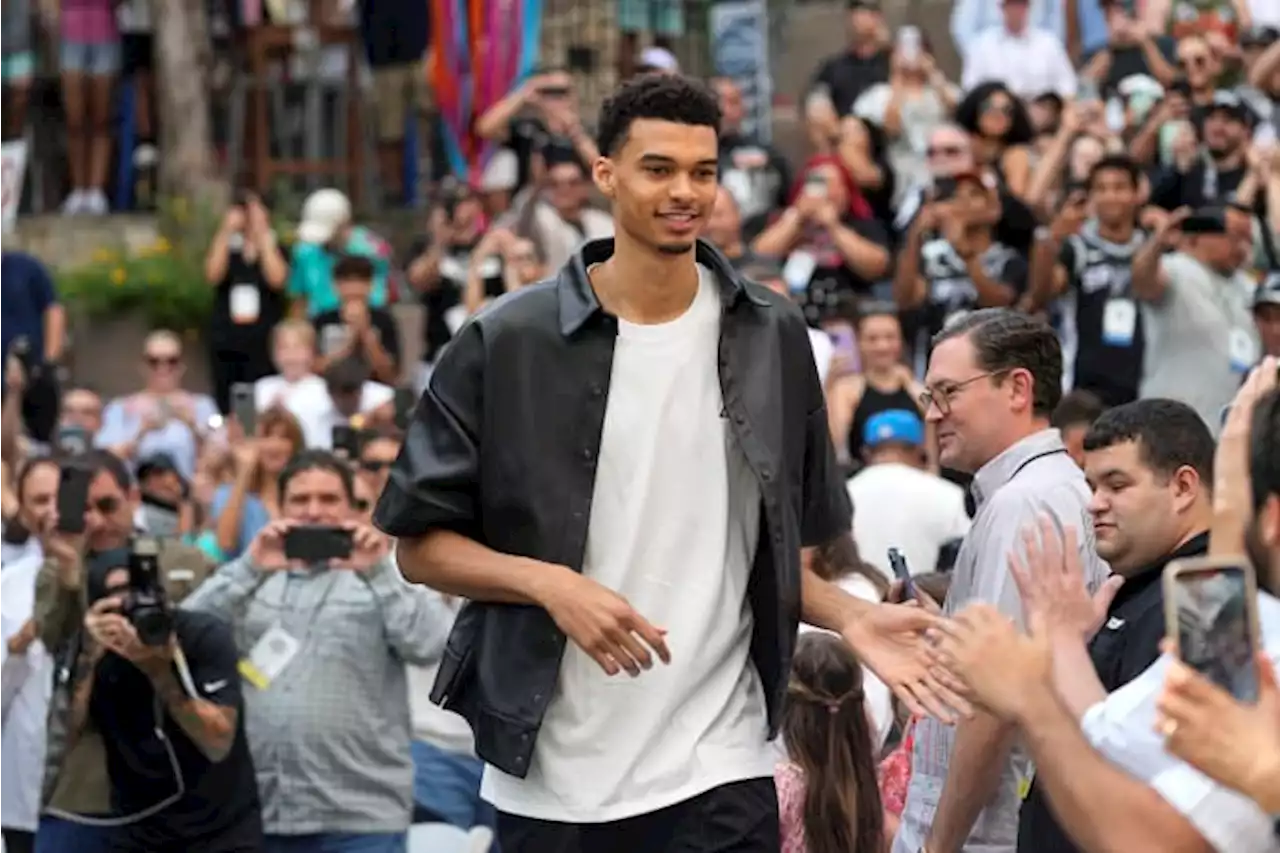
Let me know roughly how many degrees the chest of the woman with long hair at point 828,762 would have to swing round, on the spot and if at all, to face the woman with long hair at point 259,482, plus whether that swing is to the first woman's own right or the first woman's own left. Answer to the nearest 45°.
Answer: approximately 45° to the first woman's own left

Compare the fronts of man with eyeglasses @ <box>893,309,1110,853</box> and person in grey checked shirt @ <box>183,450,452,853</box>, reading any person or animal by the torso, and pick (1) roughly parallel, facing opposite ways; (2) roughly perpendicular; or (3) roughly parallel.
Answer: roughly perpendicular

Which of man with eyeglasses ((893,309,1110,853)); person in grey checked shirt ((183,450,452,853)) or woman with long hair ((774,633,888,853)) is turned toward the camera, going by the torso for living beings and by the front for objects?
the person in grey checked shirt

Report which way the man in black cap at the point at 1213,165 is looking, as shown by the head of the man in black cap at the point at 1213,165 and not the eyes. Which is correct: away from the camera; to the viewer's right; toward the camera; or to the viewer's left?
toward the camera

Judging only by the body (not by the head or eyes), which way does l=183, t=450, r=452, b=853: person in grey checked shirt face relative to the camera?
toward the camera

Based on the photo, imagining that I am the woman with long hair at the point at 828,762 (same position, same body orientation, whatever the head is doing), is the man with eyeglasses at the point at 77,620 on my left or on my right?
on my left

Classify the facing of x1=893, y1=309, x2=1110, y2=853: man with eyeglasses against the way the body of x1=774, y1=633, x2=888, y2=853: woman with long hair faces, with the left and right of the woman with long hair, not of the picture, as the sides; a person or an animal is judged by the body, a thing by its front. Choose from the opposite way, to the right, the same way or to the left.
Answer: to the left

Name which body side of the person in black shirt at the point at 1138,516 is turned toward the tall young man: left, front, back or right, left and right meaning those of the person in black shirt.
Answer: front

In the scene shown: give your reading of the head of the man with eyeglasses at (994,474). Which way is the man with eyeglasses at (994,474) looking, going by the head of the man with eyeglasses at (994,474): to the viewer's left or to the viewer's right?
to the viewer's left

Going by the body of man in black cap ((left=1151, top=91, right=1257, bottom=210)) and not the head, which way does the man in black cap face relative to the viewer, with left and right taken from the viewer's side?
facing the viewer and to the left of the viewer

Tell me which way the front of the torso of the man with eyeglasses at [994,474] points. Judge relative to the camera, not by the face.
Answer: to the viewer's left

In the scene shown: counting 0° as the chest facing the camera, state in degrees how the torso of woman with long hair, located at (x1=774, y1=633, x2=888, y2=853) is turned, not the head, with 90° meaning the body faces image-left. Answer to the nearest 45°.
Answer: approximately 180°

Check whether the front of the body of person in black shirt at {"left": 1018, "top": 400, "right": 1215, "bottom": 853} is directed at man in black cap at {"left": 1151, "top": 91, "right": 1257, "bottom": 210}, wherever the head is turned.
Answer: no
